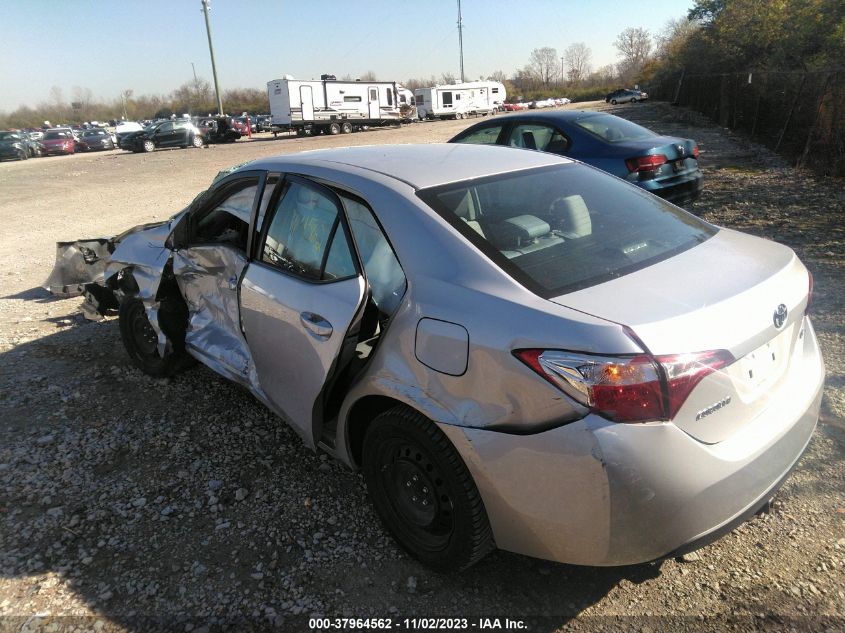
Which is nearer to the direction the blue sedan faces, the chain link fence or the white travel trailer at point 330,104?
the white travel trailer

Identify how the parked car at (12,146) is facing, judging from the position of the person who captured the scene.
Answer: facing the viewer and to the right of the viewer

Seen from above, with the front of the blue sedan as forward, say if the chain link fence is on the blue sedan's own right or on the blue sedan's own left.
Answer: on the blue sedan's own right

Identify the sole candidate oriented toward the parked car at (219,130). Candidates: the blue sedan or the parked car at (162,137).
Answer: the blue sedan

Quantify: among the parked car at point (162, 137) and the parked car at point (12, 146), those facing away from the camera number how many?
0

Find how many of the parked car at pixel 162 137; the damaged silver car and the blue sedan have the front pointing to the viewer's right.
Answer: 0

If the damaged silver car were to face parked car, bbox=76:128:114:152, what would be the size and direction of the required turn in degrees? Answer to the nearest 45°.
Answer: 0° — it already faces it

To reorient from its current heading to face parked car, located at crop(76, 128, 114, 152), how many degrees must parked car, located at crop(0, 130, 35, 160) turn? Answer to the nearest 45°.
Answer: approximately 90° to its left

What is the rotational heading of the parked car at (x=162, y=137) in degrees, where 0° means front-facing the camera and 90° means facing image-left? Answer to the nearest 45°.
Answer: approximately 45°

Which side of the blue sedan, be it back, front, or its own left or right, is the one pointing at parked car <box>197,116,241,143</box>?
front

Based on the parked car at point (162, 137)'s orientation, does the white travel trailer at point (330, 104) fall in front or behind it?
behind

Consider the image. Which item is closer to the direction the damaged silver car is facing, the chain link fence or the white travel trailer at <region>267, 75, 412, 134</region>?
the white travel trailer

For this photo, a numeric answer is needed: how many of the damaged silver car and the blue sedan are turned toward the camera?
0

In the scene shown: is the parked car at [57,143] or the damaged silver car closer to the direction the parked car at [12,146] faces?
the damaged silver car

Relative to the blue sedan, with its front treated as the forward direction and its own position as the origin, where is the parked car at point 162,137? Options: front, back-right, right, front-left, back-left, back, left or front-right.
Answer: front

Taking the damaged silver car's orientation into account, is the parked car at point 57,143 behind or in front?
in front

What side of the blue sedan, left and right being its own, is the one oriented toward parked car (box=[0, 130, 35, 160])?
front

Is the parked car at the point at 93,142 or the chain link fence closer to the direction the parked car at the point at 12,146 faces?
the chain link fence
